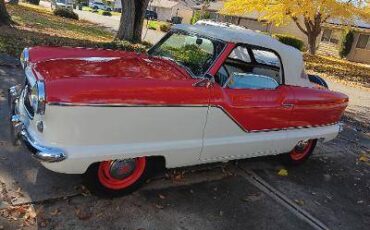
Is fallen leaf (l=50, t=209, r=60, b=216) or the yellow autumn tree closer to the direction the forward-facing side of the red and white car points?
the fallen leaf

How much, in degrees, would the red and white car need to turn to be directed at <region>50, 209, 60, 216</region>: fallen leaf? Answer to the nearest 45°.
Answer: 0° — it already faces it

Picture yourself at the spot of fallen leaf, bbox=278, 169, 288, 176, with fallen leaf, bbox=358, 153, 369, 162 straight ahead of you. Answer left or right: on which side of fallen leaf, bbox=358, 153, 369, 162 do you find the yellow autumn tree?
left

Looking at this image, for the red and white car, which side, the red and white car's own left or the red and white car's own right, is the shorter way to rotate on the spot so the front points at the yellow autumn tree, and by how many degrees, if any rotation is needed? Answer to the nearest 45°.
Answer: approximately 135° to the red and white car's own right

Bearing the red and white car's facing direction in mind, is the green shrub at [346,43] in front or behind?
behind

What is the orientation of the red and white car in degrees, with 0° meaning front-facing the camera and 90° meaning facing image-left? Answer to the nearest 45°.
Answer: approximately 45°

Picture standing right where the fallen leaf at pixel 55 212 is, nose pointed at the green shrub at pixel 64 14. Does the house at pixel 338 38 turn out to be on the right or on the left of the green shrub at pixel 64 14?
right
